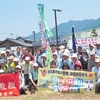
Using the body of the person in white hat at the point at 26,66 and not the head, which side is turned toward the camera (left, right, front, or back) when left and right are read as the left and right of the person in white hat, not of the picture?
front

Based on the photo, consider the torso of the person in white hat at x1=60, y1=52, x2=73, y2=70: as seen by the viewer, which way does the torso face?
toward the camera

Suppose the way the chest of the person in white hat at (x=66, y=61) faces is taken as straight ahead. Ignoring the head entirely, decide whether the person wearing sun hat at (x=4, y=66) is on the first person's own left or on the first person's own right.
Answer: on the first person's own right

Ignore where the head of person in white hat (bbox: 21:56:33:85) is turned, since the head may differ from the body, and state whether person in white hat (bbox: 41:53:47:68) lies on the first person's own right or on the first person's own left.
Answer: on the first person's own left

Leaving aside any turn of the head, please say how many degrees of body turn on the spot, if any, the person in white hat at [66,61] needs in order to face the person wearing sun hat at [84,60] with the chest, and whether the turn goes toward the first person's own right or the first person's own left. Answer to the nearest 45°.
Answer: approximately 135° to the first person's own left

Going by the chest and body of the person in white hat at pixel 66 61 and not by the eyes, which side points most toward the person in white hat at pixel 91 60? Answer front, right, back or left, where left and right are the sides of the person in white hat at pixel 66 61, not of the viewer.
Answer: left

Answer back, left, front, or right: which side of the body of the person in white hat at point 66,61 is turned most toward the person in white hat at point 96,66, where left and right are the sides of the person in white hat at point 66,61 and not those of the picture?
left

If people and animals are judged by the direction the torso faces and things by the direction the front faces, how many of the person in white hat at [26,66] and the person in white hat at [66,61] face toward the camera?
2

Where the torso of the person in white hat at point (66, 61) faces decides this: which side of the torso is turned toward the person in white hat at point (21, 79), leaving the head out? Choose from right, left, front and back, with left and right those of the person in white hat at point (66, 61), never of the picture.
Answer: right
